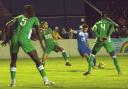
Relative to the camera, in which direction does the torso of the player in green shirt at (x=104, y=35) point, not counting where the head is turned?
away from the camera
